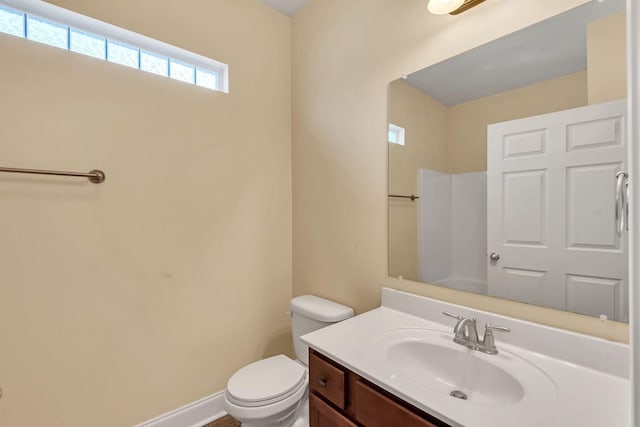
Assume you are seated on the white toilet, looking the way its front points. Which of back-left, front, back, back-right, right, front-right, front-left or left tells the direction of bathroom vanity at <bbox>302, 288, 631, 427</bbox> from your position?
left

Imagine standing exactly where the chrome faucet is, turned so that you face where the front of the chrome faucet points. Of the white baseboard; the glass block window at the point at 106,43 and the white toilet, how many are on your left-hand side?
0

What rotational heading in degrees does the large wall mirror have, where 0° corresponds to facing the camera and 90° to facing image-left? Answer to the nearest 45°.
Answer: approximately 45°

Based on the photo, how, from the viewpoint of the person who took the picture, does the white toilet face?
facing the viewer and to the left of the viewer

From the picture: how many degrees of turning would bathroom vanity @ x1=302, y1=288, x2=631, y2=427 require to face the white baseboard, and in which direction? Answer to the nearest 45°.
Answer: approximately 45° to its right

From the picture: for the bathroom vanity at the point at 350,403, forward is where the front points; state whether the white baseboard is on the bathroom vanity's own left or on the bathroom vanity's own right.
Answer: on the bathroom vanity's own right

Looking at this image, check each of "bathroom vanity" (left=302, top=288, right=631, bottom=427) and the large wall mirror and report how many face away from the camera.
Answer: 0

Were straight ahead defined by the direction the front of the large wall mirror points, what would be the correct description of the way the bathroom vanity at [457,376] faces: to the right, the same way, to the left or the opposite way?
the same way

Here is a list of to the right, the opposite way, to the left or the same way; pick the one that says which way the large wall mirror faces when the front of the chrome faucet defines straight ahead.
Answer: the same way

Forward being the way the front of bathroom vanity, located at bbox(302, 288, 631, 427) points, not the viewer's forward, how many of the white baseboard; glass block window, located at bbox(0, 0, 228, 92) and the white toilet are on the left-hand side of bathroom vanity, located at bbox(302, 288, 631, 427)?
0

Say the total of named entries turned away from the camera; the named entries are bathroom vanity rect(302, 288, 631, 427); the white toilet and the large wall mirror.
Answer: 0
